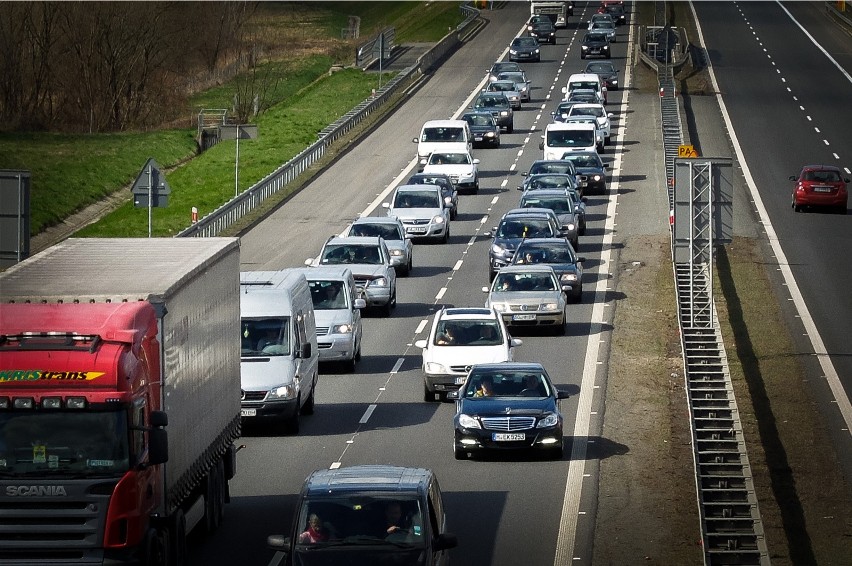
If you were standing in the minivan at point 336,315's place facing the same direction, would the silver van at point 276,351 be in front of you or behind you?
in front

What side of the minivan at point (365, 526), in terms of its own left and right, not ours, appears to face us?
front

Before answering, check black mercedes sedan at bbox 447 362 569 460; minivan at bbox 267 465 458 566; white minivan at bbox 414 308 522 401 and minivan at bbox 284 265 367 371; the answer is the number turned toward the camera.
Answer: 4

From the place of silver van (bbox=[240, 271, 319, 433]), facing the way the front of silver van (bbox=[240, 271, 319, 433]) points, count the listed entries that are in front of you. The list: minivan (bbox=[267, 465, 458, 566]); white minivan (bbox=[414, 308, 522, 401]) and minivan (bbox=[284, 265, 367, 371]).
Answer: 1

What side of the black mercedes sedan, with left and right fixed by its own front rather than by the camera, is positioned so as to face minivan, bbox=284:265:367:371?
back

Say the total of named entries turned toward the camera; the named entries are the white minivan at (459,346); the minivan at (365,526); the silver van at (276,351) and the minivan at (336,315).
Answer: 4

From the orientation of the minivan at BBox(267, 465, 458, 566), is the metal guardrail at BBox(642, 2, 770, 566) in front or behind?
behind

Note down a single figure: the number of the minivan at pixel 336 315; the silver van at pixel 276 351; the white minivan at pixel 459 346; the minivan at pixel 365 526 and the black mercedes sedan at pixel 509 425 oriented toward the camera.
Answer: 5

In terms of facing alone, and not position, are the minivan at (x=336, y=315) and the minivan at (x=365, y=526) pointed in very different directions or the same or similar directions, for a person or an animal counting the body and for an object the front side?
same or similar directions

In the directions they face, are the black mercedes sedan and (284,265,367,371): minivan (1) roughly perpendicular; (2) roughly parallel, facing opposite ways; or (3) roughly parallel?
roughly parallel

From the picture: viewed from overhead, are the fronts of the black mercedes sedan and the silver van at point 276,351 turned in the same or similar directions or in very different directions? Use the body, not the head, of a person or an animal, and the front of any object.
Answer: same or similar directions

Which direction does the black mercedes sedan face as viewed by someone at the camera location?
facing the viewer
